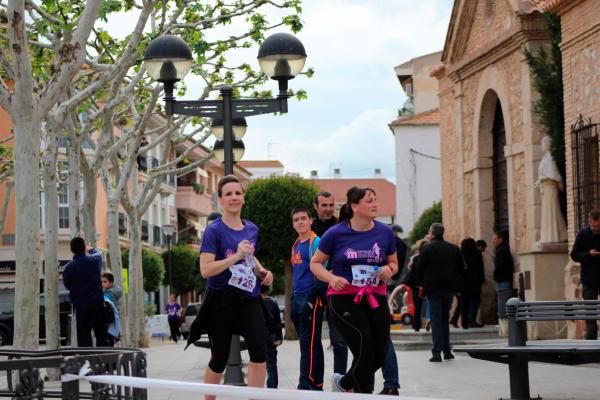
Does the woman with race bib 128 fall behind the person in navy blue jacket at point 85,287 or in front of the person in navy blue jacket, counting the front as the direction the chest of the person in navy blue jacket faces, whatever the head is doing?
behind

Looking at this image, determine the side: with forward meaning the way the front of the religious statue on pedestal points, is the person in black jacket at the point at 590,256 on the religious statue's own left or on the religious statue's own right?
on the religious statue's own left

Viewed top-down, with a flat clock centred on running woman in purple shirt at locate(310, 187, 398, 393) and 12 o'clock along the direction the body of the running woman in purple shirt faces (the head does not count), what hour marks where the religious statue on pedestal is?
The religious statue on pedestal is roughly at 8 o'clock from the running woman in purple shirt.

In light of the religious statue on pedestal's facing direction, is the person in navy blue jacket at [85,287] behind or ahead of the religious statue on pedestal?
ahead

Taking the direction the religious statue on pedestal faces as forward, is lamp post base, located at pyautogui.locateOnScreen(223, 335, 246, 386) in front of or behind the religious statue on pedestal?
in front

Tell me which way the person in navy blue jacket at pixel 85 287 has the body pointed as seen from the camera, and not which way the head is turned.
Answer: away from the camera

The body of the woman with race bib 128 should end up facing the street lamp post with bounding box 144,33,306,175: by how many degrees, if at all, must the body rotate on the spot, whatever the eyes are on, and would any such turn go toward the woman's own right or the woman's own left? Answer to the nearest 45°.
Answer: approximately 135° to the woman's own left

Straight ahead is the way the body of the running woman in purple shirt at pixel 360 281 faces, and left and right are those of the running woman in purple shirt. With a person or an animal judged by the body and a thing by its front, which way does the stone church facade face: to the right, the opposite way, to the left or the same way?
to the right
